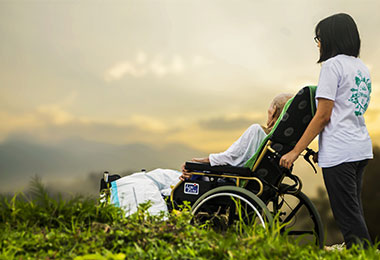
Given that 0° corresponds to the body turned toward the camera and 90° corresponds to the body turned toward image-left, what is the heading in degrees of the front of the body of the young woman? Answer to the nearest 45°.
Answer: approximately 135°

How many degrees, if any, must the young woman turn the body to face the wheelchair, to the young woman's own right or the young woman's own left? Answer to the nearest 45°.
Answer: approximately 45° to the young woman's own left

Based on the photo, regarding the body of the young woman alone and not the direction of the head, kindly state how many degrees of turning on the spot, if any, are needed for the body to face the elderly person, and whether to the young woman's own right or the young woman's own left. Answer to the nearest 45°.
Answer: approximately 45° to the young woman's own left

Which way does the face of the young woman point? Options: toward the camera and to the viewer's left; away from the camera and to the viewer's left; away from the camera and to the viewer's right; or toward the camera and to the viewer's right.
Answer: away from the camera and to the viewer's left
